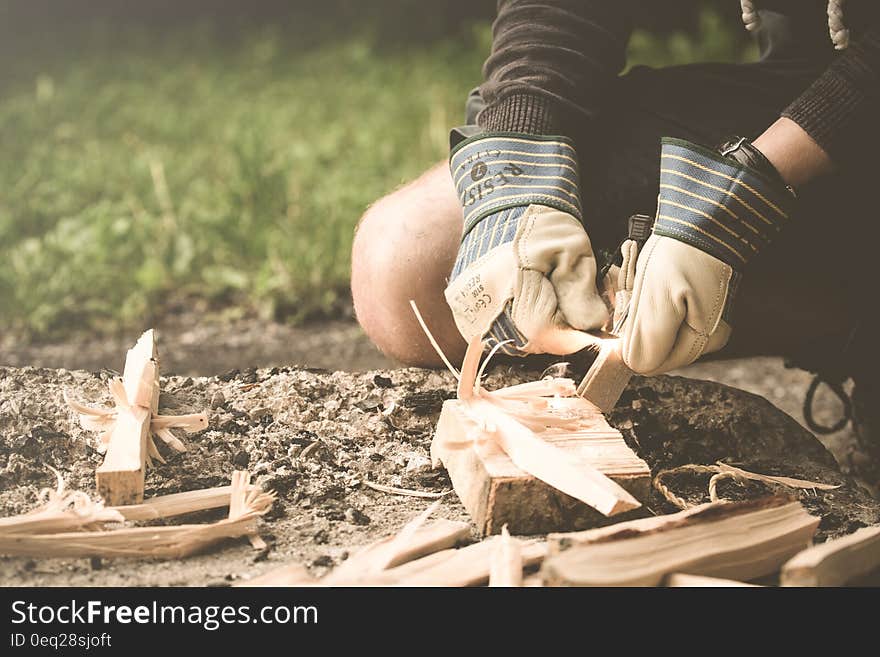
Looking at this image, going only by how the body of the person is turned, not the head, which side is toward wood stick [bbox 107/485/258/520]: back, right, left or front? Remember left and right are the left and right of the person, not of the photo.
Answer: front

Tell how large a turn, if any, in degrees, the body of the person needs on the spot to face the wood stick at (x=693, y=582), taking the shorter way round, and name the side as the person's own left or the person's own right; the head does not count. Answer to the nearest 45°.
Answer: approximately 45° to the person's own left

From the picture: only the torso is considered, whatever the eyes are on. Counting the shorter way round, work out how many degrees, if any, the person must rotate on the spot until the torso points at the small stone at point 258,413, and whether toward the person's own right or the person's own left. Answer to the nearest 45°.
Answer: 0° — they already face it

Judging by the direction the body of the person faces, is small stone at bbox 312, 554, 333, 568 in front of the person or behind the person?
in front

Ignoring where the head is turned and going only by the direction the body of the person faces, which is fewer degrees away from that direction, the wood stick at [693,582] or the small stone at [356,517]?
the small stone

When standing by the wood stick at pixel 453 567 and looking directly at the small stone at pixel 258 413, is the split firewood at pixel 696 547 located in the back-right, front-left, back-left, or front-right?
back-right

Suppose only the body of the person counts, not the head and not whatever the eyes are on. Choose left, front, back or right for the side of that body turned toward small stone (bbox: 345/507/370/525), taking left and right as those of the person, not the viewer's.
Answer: front

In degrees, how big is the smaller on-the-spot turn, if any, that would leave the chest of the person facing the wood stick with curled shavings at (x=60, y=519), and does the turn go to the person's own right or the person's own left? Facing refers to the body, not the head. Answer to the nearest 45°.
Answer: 0° — they already face it

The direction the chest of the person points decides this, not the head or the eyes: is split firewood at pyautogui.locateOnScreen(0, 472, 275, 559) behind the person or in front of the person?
in front

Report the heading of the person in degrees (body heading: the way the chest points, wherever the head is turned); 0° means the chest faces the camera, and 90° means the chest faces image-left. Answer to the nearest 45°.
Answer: approximately 45°

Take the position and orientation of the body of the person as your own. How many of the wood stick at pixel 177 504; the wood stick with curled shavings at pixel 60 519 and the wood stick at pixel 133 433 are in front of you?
3

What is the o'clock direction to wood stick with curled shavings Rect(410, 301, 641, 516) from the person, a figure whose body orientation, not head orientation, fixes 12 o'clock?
The wood stick with curled shavings is roughly at 11 o'clock from the person.

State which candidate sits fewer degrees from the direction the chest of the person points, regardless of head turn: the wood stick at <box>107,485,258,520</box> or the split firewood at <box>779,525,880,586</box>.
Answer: the wood stick
